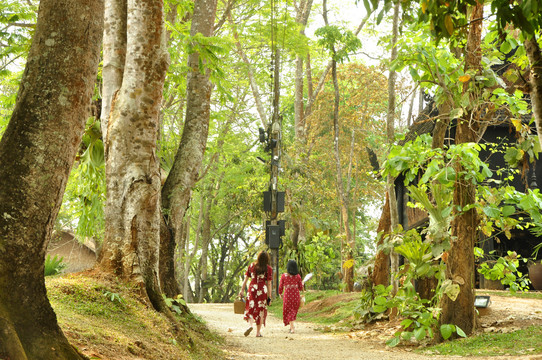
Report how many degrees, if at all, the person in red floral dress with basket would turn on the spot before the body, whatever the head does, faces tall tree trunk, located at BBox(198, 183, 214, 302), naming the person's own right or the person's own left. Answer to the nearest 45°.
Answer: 0° — they already face it

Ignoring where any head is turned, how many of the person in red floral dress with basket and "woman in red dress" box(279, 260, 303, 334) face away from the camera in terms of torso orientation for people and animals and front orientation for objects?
2

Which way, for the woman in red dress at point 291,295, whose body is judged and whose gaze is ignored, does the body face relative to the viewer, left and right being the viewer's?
facing away from the viewer

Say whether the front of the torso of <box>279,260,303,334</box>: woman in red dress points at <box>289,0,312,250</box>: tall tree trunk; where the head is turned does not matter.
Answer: yes

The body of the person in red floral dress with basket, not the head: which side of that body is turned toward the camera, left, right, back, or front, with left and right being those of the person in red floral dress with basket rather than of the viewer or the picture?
back

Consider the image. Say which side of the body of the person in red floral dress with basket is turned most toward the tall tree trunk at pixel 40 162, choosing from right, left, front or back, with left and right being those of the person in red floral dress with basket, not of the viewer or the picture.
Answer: back

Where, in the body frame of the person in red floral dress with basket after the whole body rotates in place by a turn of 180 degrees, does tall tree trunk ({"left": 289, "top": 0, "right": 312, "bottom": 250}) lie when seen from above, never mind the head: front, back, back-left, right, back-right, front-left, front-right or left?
back

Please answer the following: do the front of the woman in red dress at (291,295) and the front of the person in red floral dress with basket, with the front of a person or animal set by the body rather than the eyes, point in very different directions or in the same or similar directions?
same or similar directions

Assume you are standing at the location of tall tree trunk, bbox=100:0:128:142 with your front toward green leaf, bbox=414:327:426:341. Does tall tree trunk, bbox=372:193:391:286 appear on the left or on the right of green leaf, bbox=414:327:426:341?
left
